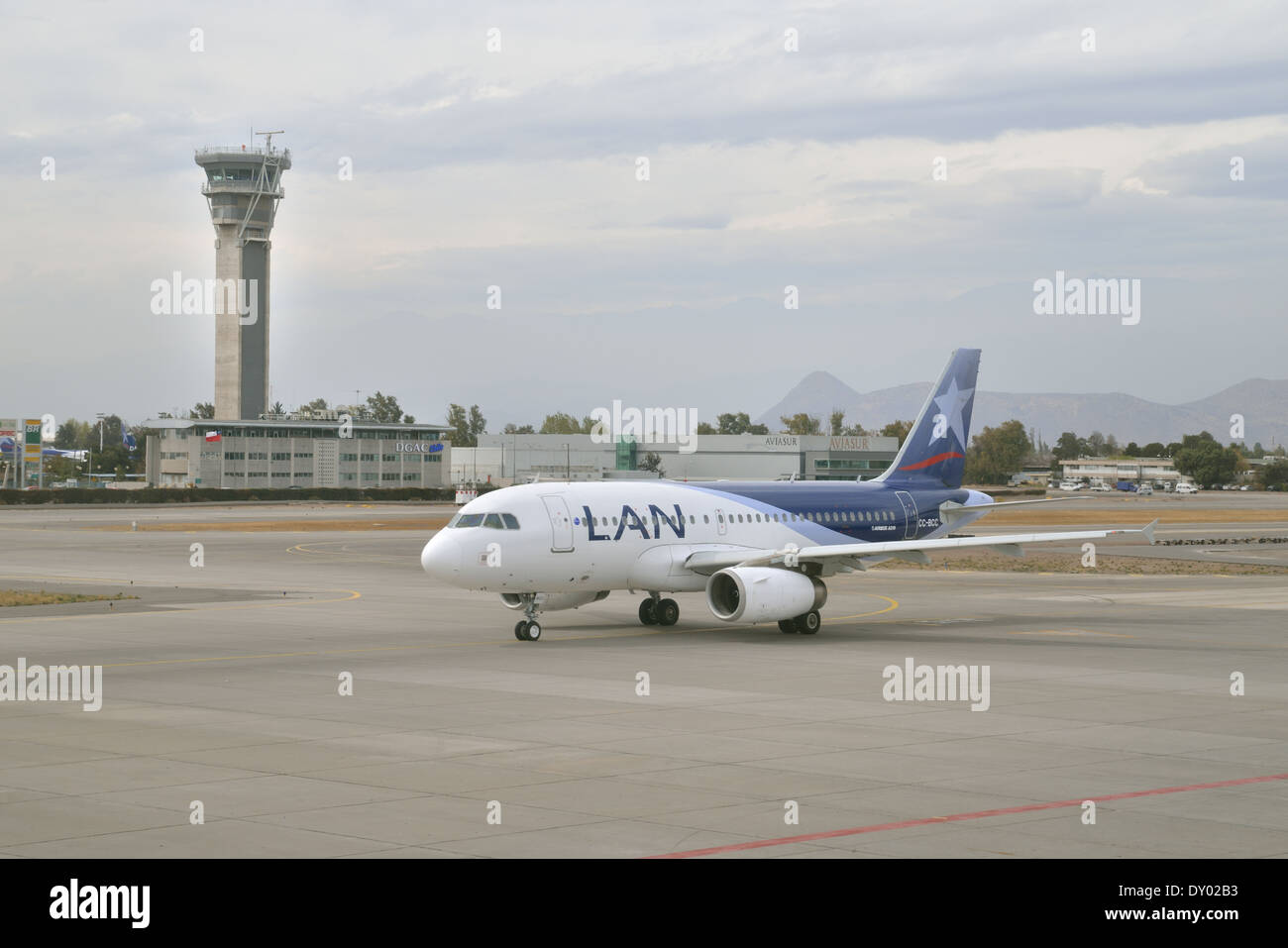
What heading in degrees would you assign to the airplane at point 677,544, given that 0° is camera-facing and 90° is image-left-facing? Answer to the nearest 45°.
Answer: approximately 45°
